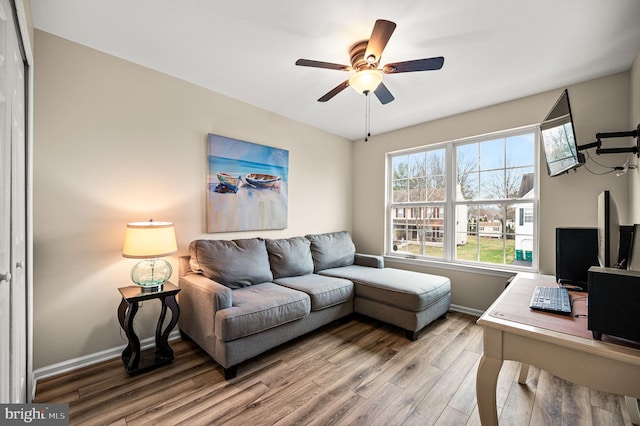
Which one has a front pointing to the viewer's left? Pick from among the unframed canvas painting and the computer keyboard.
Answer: the computer keyboard

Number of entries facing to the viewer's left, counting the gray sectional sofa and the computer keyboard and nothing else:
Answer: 1

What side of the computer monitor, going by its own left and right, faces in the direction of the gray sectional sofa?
front

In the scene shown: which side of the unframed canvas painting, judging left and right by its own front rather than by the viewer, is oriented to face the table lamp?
right

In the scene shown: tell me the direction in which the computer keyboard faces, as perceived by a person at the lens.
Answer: facing to the left of the viewer

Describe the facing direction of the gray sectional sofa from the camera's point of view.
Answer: facing the viewer and to the right of the viewer

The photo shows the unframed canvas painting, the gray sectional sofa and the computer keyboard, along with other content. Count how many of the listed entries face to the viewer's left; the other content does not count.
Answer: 1
